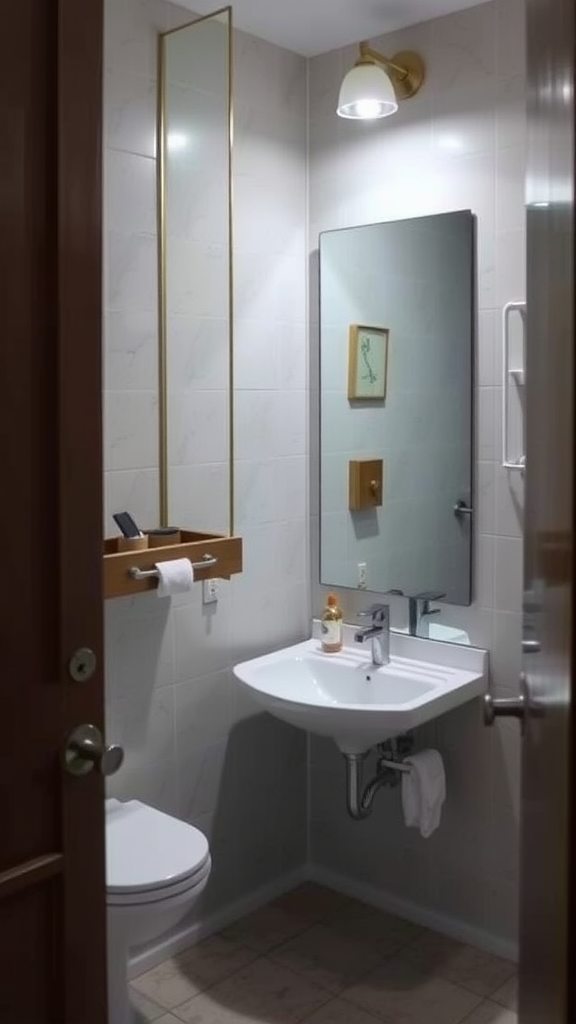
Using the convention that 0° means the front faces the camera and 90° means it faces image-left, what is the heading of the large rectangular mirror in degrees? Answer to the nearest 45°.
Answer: approximately 45°

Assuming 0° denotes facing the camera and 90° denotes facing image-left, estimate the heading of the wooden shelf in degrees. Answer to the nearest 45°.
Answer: approximately 315°

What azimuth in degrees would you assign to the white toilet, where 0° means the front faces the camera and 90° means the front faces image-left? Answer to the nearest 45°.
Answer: approximately 315°

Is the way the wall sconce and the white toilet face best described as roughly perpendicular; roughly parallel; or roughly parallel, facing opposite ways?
roughly perpendicular

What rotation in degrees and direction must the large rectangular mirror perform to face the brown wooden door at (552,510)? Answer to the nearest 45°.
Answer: approximately 45° to its left

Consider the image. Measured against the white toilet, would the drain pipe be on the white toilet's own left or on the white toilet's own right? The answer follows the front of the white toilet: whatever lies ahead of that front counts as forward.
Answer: on the white toilet's own left
